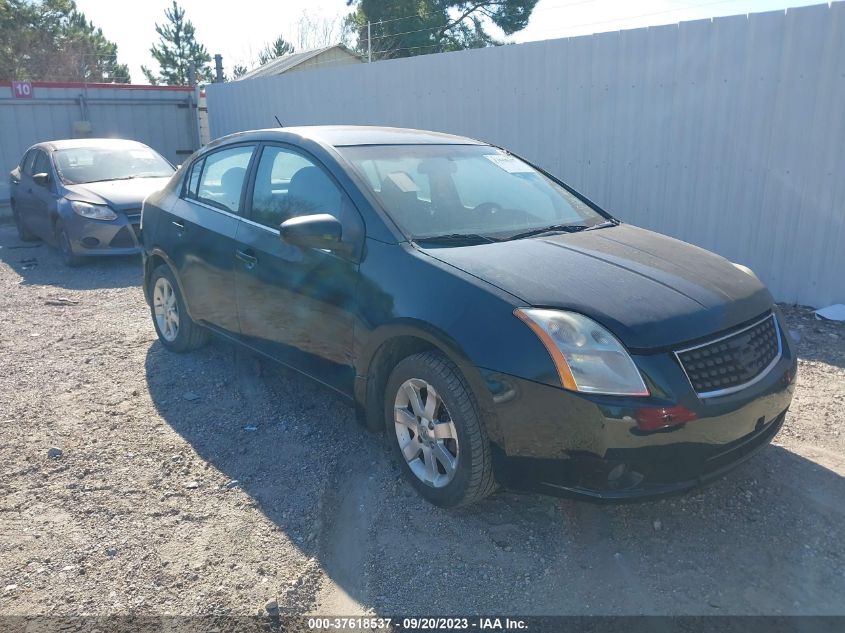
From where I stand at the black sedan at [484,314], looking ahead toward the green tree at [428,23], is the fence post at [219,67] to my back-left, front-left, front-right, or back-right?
front-left

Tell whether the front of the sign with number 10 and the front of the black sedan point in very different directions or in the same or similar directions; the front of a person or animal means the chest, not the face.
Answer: same or similar directions

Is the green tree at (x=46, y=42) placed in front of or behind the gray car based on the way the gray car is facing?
behind

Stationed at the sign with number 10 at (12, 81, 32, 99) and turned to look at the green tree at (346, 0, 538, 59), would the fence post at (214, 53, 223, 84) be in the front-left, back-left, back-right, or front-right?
front-right

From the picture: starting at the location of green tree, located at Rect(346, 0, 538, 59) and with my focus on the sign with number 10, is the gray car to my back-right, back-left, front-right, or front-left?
front-left

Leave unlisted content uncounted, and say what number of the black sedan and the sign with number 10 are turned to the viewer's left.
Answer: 0

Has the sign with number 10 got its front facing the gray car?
yes

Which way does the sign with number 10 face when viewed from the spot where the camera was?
facing the viewer

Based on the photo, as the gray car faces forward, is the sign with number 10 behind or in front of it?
behind

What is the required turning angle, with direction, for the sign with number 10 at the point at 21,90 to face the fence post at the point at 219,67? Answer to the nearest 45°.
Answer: approximately 90° to its left

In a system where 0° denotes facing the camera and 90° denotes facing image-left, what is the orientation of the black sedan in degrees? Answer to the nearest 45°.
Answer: approximately 315°

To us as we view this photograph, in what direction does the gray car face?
facing the viewer and to the right of the viewer

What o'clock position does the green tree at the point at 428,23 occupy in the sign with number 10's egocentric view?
The green tree is roughly at 8 o'clock from the sign with number 10.

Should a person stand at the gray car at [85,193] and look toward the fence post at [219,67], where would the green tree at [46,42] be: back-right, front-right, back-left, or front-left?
front-left

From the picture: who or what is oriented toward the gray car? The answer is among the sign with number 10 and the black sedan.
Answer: the sign with number 10

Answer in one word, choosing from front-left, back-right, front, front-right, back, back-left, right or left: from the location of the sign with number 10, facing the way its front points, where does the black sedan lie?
front

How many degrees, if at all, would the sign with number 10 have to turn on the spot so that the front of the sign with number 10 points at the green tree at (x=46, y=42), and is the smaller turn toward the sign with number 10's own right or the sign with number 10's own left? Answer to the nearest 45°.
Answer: approximately 180°

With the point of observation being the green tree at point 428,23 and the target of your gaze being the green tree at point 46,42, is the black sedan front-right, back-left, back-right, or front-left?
back-left

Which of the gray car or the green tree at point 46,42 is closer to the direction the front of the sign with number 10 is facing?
the gray car
